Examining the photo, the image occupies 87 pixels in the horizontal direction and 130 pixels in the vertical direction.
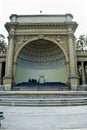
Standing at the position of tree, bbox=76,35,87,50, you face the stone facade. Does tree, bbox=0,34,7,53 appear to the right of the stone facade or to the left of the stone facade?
right

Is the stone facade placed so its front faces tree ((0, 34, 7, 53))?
no

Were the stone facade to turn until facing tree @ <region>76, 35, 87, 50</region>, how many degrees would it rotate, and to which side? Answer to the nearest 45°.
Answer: approximately 135° to its left

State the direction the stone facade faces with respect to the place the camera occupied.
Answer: facing the viewer
